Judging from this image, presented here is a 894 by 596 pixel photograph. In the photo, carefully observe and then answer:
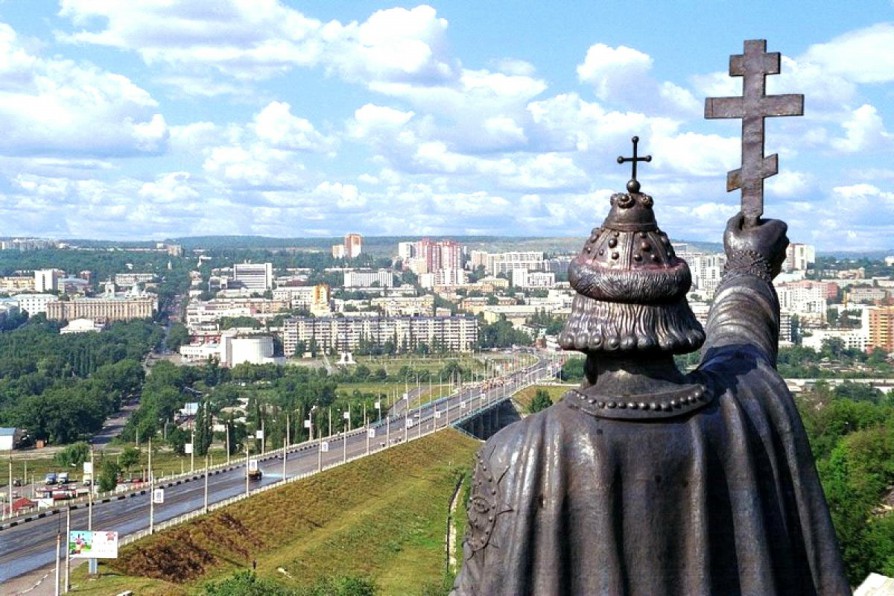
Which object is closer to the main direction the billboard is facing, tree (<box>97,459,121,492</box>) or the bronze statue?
the bronze statue

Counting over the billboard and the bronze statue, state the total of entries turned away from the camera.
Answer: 1

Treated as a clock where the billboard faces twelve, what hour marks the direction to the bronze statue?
The bronze statue is roughly at 12 o'clock from the billboard.

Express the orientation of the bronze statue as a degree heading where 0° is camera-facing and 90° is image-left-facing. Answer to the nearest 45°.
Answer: approximately 180°

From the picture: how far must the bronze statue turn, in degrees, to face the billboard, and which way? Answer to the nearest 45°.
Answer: approximately 45° to its left

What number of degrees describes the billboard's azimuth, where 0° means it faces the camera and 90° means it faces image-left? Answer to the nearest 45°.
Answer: approximately 0°

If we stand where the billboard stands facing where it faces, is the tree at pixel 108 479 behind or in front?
behind
